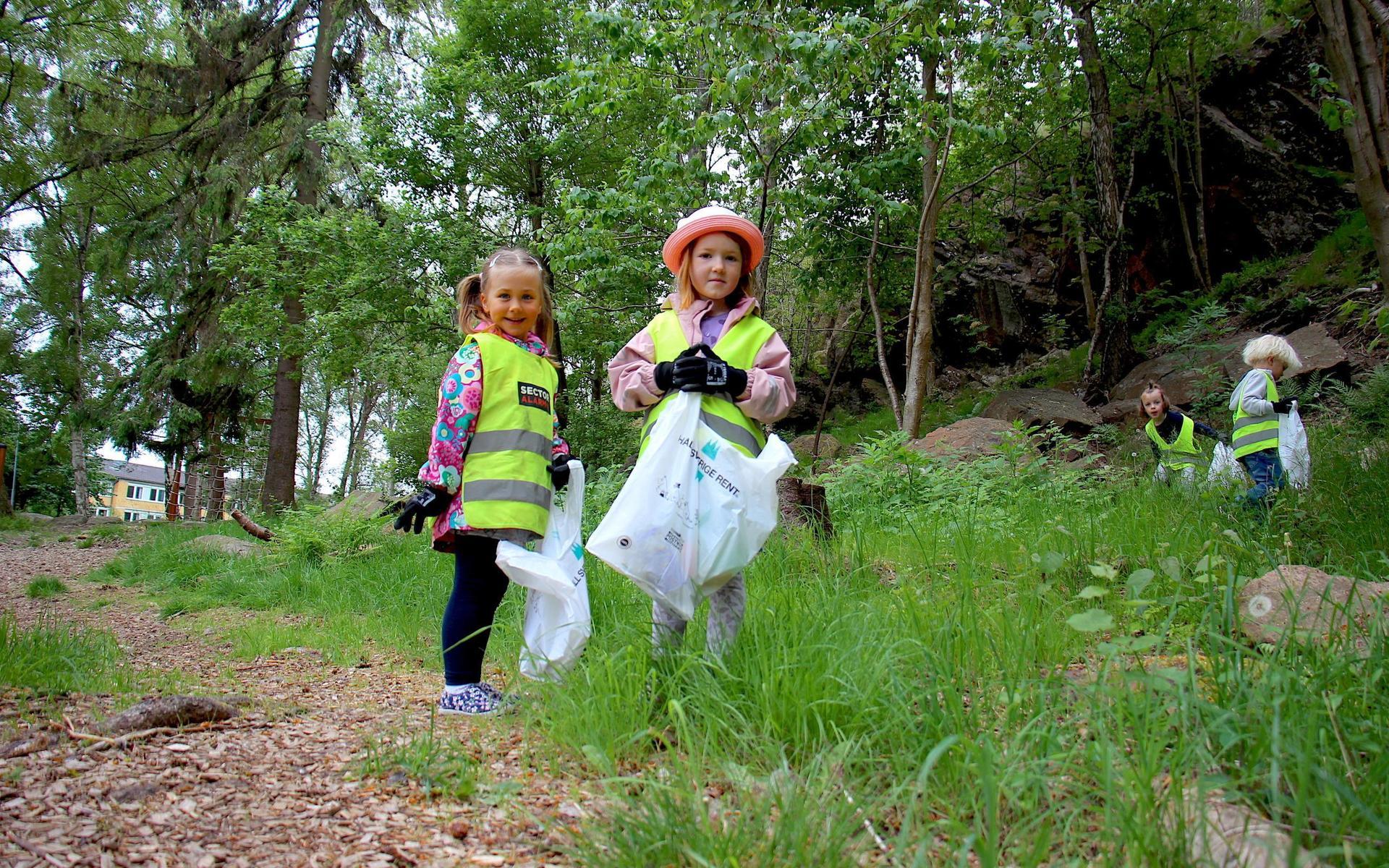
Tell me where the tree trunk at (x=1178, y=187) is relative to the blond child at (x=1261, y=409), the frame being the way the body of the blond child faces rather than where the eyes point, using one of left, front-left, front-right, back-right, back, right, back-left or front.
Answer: left

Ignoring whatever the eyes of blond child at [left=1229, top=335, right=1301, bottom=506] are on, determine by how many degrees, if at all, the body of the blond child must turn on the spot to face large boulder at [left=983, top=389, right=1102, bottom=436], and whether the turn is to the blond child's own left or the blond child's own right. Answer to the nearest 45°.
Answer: approximately 135° to the blond child's own left

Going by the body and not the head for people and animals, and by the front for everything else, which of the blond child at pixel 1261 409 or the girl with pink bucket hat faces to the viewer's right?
the blond child

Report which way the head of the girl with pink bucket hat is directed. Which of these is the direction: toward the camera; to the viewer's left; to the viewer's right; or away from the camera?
toward the camera

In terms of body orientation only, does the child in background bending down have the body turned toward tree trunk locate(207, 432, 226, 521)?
no

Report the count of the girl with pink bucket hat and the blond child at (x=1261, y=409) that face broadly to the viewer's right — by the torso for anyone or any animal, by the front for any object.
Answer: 1

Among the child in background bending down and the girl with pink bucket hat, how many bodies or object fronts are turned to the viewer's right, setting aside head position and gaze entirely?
0

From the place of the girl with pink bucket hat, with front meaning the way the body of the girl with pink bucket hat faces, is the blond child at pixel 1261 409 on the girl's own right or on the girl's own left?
on the girl's own left

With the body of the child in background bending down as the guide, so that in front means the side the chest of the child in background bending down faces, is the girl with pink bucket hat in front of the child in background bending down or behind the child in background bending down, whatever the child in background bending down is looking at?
in front

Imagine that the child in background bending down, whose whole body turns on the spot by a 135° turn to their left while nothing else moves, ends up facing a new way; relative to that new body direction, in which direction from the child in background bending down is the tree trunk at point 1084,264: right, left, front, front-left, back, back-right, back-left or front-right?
left

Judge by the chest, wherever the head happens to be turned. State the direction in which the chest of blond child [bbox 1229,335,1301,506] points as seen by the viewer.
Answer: to the viewer's right

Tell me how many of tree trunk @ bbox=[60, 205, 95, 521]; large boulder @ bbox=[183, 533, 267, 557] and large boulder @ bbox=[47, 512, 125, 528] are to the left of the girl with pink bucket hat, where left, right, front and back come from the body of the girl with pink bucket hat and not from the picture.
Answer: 0

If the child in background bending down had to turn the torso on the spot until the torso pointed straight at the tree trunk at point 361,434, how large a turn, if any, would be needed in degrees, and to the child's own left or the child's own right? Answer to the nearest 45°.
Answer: approximately 90° to the child's own right

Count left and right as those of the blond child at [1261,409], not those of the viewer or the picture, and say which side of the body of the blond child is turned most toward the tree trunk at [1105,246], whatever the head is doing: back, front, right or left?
left

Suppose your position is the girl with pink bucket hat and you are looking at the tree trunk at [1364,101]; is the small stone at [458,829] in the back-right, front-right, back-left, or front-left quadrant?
back-right

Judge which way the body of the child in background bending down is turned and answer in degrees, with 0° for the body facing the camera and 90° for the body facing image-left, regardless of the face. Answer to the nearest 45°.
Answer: approximately 45°
